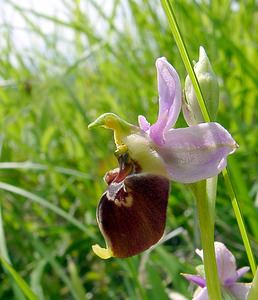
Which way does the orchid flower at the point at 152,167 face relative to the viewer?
to the viewer's left
